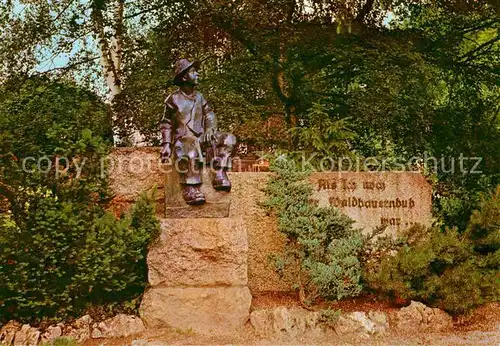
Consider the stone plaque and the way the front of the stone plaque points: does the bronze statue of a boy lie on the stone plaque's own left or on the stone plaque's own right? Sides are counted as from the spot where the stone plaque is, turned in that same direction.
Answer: on the stone plaque's own right

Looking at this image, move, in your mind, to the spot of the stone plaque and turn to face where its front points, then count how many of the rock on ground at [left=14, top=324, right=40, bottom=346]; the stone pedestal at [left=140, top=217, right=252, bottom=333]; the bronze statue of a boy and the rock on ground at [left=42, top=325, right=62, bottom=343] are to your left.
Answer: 0

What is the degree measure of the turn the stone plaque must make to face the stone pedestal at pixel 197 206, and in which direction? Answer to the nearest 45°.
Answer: approximately 45° to its right

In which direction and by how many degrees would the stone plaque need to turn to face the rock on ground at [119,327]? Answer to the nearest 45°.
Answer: approximately 45° to its right

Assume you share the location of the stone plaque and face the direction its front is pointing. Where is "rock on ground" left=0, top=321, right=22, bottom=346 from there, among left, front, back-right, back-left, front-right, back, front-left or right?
front-right

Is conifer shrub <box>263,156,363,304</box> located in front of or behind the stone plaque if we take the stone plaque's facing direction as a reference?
in front

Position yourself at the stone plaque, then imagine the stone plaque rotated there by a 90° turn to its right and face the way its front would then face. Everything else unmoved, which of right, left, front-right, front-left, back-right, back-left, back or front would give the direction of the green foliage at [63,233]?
front-left

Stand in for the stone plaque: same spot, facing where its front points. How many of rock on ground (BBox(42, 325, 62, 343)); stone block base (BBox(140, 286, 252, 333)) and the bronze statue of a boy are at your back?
0

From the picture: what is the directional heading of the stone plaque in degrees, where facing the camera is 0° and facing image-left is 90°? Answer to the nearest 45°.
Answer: approximately 0°
